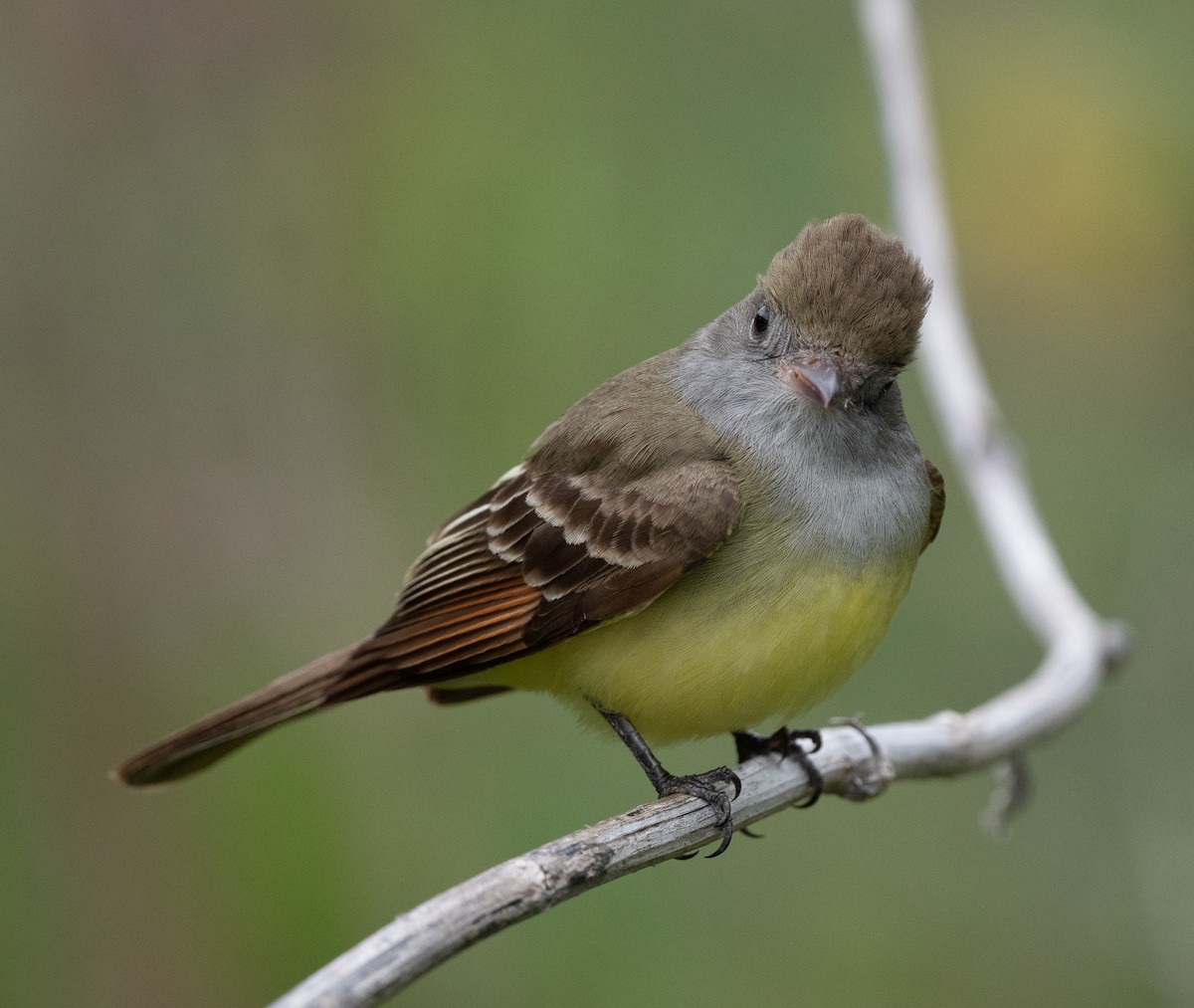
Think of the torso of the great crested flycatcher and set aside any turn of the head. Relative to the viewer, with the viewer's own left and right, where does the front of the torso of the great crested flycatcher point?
facing the viewer and to the right of the viewer
